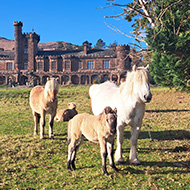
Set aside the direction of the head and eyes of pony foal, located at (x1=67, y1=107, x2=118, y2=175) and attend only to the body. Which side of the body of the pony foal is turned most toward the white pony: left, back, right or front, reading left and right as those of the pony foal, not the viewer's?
left

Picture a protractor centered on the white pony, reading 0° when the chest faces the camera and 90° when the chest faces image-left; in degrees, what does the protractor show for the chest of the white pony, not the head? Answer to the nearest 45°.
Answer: approximately 315°

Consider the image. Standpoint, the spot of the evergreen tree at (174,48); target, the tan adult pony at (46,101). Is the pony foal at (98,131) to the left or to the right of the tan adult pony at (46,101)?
left

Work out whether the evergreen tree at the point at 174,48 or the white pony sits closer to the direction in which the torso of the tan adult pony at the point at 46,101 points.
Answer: the white pony

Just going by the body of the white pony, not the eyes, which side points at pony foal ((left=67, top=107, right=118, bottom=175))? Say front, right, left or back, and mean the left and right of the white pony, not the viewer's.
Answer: right

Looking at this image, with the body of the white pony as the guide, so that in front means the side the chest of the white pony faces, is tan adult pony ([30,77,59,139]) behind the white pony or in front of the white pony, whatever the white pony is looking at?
behind

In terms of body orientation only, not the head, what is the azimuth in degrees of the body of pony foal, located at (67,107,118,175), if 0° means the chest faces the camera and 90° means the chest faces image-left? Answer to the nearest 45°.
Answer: approximately 315°
